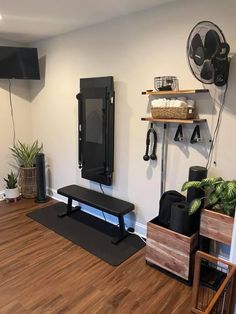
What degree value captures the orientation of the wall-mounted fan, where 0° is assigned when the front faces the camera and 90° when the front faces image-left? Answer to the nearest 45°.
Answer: approximately 45°

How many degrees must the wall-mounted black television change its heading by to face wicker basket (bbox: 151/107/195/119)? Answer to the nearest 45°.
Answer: approximately 45° to its left

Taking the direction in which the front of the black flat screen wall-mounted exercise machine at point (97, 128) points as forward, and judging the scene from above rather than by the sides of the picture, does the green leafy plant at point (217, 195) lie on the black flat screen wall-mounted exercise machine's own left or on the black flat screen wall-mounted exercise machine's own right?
on the black flat screen wall-mounted exercise machine's own left

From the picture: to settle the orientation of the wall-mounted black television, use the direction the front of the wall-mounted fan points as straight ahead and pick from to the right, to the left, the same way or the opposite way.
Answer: to the left

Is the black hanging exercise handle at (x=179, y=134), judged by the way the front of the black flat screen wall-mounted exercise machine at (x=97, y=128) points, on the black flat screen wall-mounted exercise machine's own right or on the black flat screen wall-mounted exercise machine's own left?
on the black flat screen wall-mounted exercise machine's own left

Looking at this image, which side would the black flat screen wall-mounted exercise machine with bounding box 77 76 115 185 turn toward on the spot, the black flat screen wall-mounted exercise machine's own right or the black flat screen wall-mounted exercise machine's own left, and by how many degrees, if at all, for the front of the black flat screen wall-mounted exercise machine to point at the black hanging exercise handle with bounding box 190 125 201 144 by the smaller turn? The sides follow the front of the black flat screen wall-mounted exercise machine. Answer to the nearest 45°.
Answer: approximately 90° to the black flat screen wall-mounted exercise machine's own left

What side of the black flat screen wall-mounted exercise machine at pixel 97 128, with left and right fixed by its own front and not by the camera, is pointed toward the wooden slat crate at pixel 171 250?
left
